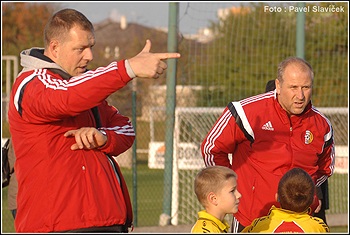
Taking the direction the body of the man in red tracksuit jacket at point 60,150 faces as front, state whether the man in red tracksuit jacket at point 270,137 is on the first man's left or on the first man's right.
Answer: on the first man's left

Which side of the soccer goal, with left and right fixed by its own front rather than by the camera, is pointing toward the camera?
front

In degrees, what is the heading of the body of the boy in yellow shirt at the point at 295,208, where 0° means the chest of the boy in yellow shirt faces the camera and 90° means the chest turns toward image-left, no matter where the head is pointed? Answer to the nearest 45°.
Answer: approximately 180°

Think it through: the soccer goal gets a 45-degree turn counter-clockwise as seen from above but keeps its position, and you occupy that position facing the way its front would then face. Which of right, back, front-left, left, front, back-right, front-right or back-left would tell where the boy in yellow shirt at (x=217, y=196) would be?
front-right

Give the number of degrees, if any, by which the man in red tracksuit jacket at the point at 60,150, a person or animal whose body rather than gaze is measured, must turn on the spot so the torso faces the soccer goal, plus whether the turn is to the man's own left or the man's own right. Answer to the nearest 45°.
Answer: approximately 135° to the man's own left

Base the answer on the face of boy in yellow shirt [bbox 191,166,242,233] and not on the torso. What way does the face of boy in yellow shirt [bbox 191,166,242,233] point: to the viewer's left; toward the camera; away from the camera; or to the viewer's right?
to the viewer's right

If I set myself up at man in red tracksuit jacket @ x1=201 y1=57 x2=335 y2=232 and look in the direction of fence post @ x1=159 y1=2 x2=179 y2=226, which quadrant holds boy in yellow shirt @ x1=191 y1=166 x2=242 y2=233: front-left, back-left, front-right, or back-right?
back-left

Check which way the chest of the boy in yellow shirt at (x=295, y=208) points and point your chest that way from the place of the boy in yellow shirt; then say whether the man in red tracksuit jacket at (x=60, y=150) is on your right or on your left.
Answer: on your left

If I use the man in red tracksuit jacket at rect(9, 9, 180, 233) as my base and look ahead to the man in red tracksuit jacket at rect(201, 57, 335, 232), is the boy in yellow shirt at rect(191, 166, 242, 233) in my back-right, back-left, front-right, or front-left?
front-right

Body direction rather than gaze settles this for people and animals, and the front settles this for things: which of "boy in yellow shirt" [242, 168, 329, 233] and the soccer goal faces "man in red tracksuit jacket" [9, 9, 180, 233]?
the soccer goal

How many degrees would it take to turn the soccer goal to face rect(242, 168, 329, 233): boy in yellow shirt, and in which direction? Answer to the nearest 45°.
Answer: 0° — it already faces them

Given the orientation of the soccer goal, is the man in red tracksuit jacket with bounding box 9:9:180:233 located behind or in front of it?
in front

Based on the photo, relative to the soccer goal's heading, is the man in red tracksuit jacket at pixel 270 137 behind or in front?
in front
